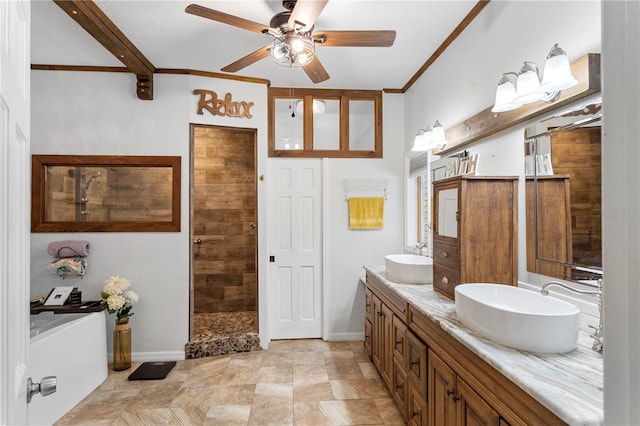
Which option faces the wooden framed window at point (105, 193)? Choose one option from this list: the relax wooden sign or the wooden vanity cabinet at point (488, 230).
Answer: the wooden vanity cabinet

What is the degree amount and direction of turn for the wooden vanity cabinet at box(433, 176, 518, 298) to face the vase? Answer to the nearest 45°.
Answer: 0° — it already faces it

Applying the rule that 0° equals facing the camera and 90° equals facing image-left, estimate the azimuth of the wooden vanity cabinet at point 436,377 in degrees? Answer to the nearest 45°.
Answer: approximately 45°

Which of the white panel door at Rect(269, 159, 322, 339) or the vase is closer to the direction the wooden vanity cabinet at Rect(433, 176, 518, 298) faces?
the vase

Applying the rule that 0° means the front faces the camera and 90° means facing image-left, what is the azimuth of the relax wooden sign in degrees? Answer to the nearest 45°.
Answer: approximately 0°

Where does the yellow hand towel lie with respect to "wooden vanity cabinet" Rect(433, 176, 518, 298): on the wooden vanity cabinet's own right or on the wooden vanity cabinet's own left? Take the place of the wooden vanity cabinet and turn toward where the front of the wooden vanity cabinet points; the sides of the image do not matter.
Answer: on the wooden vanity cabinet's own right

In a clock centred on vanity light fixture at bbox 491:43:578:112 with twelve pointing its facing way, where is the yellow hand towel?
The yellow hand towel is roughly at 3 o'clock from the vanity light fixture.

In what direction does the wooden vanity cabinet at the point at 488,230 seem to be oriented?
to the viewer's left

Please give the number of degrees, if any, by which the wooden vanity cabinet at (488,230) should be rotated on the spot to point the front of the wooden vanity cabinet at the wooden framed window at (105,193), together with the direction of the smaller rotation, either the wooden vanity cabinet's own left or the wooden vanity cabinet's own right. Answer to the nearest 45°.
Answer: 0° — it already faces it

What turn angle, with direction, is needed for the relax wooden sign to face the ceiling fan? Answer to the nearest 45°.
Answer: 0° — it already faces it
